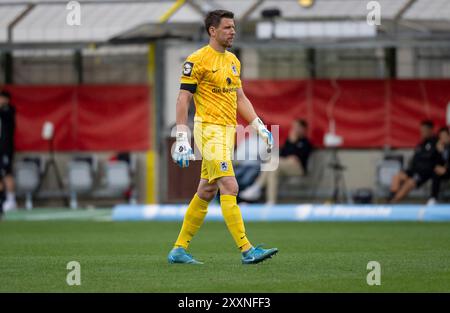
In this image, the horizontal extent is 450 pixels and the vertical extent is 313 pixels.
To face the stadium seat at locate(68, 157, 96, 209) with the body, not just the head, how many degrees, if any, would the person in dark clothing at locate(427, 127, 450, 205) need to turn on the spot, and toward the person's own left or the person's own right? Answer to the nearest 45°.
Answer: approximately 45° to the person's own right

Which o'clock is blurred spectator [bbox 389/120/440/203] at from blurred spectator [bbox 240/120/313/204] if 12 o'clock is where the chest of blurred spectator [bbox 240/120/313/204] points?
blurred spectator [bbox 389/120/440/203] is roughly at 8 o'clock from blurred spectator [bbox 240/120/313/204].

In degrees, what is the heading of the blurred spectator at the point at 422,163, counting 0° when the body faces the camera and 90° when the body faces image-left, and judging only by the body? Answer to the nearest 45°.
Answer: approximately 45°

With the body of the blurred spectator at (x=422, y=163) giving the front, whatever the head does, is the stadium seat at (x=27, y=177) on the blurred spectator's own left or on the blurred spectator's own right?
on the blurred spectator's own right

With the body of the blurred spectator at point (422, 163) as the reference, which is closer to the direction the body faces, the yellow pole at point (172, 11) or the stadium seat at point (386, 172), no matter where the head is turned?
the stadium seat

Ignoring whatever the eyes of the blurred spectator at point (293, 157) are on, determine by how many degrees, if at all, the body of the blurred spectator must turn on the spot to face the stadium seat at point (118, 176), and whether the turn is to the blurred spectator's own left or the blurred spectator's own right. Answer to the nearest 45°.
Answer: approximately 45° to the blurred spectator's own right

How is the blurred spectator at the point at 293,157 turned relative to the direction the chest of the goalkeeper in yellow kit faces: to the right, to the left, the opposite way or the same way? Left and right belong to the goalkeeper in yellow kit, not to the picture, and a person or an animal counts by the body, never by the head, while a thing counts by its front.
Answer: to the right

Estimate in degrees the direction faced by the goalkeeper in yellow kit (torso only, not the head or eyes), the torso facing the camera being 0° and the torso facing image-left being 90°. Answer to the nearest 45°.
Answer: approximately 315°

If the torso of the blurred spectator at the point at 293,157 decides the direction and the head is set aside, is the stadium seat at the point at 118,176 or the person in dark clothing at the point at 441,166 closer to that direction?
the stadium seat
